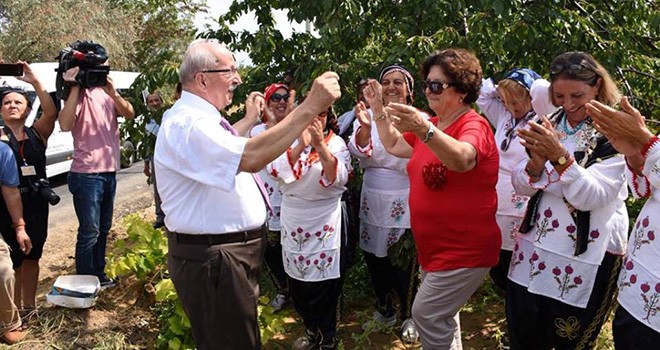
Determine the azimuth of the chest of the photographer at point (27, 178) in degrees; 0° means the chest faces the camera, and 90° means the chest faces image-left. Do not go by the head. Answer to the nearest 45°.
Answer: approximately 0°

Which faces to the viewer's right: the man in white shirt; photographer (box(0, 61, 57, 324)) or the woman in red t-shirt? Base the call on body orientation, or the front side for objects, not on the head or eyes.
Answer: the man in white shirt

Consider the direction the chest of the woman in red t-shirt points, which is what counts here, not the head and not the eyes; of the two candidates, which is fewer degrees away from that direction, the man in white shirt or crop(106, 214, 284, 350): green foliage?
the man in white shirt

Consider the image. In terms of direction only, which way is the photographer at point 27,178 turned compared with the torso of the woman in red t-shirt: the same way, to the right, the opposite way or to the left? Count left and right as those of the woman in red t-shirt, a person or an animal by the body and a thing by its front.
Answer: to the left

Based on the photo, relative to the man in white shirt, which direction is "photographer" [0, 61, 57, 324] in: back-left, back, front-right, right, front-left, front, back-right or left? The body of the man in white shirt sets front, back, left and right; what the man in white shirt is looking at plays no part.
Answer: back-left

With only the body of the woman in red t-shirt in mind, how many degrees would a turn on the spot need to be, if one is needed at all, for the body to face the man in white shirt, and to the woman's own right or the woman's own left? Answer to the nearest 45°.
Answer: approximately 45° to the woman's own right

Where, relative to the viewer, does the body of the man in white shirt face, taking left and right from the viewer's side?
facing to the right of the viewer

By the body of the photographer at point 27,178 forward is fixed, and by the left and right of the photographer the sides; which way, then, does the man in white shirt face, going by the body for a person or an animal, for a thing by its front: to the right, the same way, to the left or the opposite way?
to the left

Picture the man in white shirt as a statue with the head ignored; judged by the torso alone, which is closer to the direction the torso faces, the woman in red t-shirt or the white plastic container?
the woman in red t-shirt

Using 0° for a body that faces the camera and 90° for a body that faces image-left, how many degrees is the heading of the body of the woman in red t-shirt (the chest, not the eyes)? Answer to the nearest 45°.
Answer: approximately 45°

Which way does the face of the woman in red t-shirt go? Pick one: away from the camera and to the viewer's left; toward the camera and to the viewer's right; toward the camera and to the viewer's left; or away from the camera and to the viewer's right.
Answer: toward the camera and to the viewer's left

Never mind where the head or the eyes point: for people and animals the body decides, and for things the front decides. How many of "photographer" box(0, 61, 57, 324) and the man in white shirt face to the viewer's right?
1
